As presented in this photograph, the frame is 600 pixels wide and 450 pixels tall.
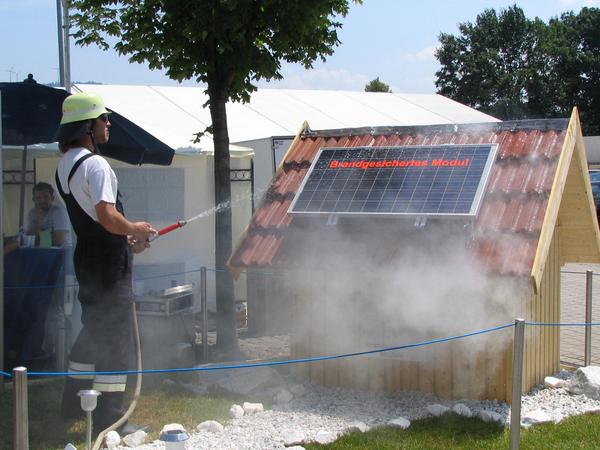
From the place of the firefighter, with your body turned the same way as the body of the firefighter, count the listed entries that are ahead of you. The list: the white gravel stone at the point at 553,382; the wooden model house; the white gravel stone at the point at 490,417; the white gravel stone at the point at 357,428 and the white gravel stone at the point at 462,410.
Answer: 5

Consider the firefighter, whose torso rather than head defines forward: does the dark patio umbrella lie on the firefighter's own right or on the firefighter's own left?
on the firefighter's own left

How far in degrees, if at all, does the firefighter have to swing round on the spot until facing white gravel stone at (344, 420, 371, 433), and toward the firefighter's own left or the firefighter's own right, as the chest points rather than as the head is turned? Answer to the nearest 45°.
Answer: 0° — they already face it

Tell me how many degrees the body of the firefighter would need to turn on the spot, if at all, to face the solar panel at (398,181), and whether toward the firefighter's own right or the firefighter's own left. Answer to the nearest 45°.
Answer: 0° — they already face it

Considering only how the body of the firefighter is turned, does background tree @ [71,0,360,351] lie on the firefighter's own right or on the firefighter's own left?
on the firefighter's own left

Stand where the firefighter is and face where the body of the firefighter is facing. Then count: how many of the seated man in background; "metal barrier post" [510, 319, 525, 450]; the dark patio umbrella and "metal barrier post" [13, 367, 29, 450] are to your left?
2

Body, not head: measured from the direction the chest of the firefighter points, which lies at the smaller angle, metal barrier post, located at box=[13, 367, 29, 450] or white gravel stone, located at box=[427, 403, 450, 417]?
the white gravel stone

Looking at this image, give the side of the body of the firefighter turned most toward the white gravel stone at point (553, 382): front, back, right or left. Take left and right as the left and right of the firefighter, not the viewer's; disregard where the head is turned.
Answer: front

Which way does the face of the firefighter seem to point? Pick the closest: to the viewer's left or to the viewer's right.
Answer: to the viewer's right

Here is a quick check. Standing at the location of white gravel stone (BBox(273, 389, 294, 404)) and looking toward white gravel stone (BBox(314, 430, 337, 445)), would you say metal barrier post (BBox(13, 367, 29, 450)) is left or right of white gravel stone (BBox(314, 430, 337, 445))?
right

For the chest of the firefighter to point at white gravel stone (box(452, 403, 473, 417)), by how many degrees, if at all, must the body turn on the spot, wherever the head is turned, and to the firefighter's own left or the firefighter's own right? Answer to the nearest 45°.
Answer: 0° — they already face it

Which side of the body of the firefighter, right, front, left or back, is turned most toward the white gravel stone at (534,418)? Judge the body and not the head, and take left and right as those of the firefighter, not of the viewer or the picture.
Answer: front

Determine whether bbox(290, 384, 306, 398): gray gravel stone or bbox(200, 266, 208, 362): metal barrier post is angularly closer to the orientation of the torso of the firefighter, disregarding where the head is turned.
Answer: the gray gravel stone

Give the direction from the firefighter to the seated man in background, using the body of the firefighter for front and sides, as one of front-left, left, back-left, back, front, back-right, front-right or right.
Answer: left

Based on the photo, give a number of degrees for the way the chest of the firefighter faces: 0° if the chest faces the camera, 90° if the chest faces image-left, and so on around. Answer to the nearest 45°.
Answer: approximately 270°
